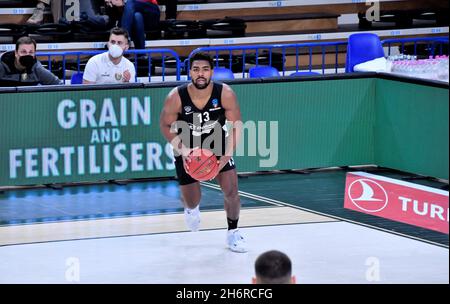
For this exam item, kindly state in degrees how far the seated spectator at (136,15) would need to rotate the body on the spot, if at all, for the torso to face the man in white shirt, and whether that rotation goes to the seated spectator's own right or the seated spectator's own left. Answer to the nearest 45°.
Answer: approximately 45° to the seated spectator's own left

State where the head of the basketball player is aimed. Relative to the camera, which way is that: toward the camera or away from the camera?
toward the camera

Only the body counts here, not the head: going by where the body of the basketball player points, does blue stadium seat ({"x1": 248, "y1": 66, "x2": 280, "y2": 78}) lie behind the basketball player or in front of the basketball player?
behind

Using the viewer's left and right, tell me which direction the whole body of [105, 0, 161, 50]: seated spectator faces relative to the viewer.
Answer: facing the viewer and to the left of the viewer

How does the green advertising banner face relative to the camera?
toward the camera

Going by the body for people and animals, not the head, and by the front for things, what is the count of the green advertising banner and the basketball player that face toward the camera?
2

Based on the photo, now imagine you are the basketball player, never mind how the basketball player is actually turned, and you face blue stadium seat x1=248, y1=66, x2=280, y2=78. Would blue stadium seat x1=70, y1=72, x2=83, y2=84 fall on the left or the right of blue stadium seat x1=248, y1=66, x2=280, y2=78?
left

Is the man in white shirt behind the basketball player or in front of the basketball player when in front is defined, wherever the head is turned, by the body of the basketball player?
behind

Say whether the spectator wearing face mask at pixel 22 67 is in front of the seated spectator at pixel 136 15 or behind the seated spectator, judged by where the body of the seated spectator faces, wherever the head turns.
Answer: in front

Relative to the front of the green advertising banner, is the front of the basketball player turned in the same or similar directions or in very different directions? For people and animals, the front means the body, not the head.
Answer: same or similar directions
